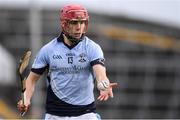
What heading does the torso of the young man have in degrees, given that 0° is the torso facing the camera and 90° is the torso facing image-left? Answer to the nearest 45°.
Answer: approximately 0°
